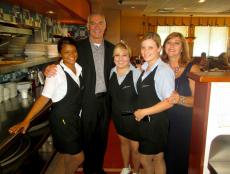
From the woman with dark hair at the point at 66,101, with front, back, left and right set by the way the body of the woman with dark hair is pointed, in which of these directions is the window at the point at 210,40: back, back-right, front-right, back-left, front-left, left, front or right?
left

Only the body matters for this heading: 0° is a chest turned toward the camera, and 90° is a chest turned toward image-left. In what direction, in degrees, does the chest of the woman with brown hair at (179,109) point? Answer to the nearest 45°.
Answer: approximately 45°

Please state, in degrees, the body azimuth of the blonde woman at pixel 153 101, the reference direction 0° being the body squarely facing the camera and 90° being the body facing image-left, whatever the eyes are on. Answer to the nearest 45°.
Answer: approximately 45°

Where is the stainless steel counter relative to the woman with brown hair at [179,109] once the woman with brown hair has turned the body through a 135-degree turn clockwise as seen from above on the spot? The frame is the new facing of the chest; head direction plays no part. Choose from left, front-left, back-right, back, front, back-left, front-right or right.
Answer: left

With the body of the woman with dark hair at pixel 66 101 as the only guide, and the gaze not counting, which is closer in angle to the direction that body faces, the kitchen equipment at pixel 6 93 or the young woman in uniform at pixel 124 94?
the young woman in uniform

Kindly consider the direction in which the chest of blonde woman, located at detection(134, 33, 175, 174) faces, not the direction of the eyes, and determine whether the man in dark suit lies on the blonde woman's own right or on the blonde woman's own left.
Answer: on the blonde woman's own right

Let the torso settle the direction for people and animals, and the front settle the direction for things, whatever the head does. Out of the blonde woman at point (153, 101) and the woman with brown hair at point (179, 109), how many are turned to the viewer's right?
0

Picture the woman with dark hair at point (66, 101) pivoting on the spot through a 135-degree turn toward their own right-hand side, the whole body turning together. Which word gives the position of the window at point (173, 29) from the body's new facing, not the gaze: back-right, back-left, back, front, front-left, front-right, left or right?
back-right

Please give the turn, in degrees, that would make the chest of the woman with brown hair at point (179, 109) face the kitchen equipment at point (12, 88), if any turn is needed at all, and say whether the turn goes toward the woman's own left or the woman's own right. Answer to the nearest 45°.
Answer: approximately 45° to the woman's own right
